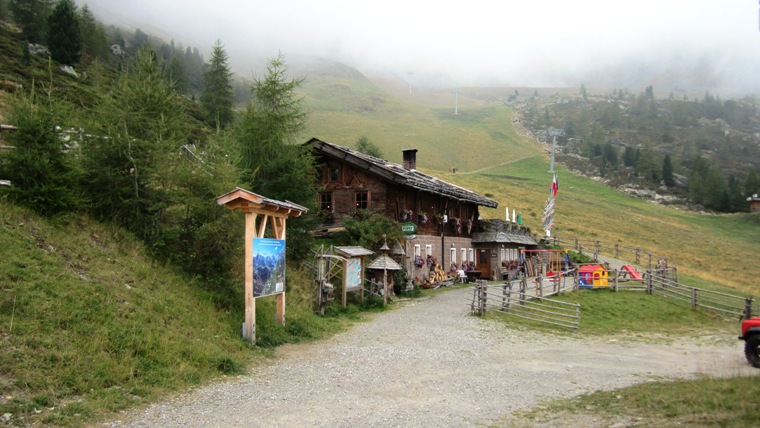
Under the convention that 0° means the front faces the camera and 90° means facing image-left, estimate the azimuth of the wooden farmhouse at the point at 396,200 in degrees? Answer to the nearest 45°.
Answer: approximately 315°

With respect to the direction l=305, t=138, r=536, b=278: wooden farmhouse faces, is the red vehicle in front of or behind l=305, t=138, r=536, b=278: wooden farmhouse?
in front

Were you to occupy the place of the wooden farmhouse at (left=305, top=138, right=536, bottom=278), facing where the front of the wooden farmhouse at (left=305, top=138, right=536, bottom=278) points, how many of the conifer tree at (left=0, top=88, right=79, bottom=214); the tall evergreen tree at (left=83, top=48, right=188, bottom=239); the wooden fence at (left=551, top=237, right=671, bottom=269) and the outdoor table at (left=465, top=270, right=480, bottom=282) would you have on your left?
2

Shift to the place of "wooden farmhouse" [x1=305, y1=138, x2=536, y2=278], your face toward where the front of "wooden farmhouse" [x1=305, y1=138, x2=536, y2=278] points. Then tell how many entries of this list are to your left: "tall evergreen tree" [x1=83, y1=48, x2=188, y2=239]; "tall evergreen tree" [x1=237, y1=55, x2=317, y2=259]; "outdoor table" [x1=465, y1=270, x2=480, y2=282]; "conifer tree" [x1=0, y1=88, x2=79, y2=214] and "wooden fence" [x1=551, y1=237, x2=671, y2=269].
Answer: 2

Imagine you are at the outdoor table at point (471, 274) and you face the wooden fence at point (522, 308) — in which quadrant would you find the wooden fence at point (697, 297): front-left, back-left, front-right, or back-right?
front-left

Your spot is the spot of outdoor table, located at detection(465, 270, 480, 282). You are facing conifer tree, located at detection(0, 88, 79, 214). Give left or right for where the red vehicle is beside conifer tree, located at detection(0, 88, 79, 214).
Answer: left
